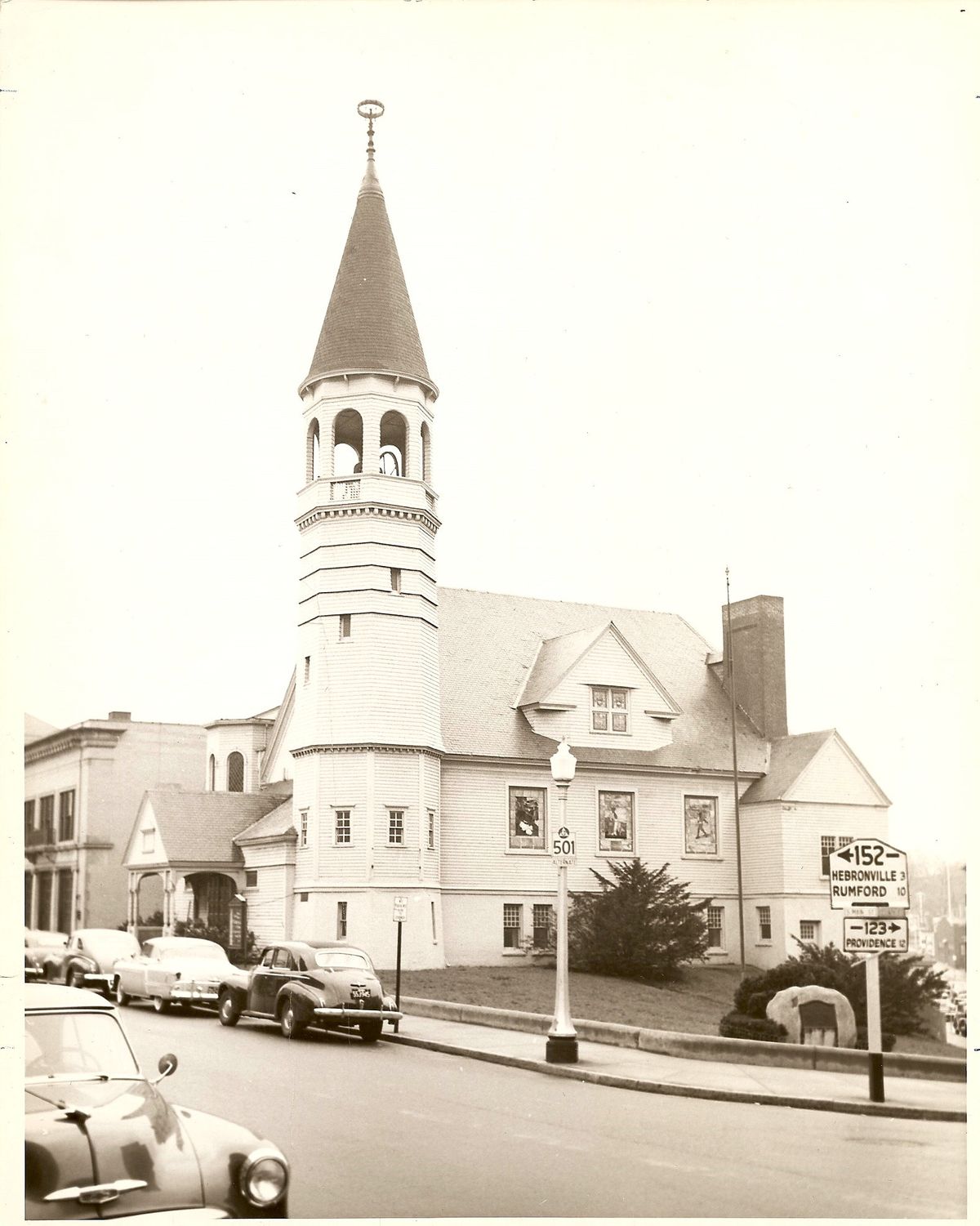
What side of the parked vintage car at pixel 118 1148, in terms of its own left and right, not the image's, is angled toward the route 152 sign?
left

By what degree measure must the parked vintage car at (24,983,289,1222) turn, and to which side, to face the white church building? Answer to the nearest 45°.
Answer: approximately 135° to its left

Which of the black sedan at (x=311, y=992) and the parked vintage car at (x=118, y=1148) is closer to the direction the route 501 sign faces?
the parked vintage car

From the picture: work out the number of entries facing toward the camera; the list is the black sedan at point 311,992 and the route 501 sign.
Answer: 1

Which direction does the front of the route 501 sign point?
toward the camera

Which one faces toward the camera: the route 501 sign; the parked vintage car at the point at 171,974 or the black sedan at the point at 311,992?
the route 501 sign

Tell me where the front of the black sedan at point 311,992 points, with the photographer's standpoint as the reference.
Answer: facing away from the viewer and to the left of the viewer

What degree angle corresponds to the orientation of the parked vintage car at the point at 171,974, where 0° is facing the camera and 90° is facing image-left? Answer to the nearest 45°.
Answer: approximately 135°

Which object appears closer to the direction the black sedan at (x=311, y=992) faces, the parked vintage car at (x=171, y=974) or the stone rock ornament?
the parked vintage car

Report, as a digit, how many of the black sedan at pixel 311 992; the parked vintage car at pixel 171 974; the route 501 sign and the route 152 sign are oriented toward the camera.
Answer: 2

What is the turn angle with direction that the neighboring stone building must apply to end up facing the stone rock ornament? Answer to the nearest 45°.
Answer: approximately 90° to its left
